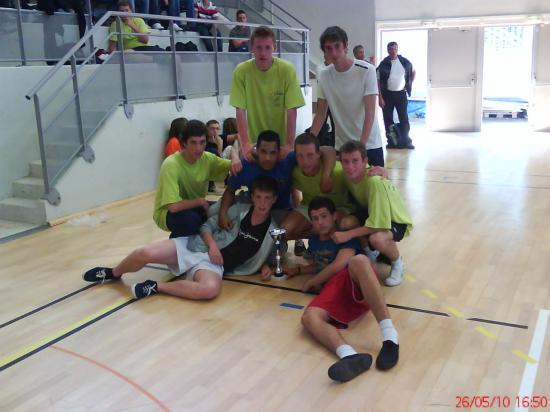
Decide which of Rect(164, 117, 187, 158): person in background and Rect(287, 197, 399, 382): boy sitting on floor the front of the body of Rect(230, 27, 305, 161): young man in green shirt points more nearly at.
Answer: the boy sitting on floor

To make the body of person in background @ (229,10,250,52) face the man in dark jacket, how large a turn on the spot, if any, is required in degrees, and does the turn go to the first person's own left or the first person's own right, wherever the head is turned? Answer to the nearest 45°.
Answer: approximately 45° to the first person's own left

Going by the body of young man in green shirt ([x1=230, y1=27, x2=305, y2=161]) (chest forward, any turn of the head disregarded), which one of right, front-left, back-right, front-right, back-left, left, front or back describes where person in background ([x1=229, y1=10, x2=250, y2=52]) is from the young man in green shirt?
back

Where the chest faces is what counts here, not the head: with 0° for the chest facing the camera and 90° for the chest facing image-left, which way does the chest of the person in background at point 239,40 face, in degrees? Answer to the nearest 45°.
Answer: approximately 315°

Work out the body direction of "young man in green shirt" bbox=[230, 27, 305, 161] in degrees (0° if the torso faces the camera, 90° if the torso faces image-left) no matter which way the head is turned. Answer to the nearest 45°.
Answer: approximately 0°

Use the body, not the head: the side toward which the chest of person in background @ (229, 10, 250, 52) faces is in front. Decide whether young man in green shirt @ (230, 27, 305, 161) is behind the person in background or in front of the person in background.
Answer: in front

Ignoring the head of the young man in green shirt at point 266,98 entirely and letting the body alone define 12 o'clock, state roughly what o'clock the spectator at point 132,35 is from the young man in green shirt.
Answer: The spectator is roughly at 5 o'clock from the young man in green shirt.

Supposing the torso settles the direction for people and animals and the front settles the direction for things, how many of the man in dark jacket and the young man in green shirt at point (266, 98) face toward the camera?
2

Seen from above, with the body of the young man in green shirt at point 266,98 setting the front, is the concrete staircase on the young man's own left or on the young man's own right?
on the young man's own right

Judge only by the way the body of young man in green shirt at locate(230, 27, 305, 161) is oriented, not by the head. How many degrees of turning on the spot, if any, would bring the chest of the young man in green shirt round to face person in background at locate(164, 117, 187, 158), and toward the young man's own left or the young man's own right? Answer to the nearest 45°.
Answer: approximately 180°
